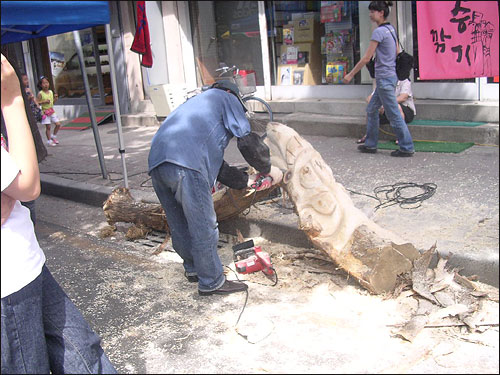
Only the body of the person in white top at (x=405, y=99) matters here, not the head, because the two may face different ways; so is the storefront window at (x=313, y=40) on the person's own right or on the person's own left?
on the person's own right

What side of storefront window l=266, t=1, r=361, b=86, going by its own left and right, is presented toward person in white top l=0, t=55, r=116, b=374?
front

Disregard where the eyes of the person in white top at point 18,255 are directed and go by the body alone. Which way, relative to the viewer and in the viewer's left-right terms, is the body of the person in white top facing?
facing to the right of the viewer

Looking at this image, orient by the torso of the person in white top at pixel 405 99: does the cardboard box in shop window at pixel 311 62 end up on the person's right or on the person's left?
on the person's right

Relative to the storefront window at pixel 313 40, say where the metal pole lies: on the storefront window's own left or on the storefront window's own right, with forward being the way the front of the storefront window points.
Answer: on the storefront window's own right

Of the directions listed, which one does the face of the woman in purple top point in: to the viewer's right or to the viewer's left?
to the viewer's left

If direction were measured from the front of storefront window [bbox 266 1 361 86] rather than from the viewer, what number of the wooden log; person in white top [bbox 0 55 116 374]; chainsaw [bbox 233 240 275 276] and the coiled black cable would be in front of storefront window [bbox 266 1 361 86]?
4

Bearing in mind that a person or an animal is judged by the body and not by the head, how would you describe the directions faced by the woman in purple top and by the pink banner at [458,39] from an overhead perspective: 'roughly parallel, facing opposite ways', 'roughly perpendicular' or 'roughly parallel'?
roughly perpendicular

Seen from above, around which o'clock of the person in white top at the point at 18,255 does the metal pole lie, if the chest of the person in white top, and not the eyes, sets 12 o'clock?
The metal pole is roughly at 10 o'clock from the person in white top.
